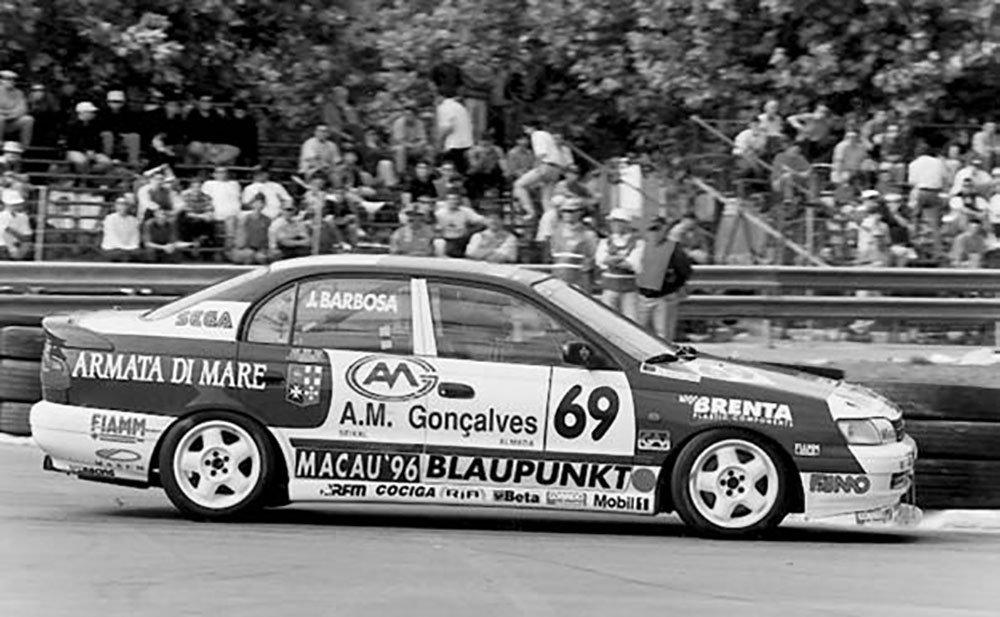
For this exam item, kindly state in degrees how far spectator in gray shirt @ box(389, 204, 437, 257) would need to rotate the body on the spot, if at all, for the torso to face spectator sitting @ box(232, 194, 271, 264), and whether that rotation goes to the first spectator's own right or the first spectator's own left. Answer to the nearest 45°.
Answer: approximately 90° to the first spectator's own right

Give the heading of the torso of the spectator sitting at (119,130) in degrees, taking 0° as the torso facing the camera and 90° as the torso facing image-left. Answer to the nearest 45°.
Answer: approximately 0°

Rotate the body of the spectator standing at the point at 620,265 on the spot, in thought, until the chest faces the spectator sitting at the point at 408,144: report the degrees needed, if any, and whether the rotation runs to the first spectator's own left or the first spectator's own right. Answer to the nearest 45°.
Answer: approximately 135° to the first spectator's own right

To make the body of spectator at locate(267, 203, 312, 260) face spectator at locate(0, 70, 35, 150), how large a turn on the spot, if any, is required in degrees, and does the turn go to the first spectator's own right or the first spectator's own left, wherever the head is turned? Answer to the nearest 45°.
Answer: approximately 135° to the first spectator's own right

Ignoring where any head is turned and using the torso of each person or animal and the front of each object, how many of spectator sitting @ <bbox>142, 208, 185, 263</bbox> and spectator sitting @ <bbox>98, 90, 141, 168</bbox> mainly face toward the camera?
2

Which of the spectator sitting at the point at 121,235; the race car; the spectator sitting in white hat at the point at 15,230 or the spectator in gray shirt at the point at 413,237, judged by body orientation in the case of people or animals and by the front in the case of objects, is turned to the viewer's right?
the race car

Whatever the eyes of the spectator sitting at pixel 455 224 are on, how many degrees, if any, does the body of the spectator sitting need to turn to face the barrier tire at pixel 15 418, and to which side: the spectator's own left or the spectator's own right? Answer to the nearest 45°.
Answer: approximately 45° to the spectator's own right

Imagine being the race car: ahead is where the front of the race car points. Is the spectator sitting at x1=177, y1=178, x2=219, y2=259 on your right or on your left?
on your left

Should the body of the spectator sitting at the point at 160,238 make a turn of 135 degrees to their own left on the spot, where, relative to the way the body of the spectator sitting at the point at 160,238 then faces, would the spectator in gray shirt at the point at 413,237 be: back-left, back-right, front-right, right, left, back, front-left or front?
front-right

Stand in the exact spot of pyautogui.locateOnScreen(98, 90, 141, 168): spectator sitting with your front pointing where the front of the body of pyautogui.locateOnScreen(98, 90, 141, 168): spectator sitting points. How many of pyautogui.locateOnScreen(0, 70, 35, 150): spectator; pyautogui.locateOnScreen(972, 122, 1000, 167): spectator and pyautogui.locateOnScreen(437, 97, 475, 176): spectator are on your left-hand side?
2
